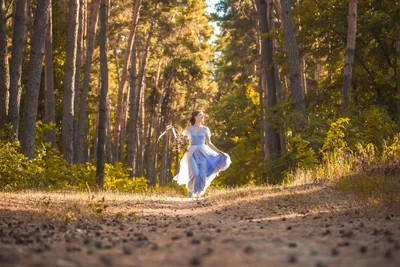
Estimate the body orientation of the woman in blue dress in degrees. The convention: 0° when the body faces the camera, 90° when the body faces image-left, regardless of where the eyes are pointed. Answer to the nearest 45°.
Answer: approximately 0°
